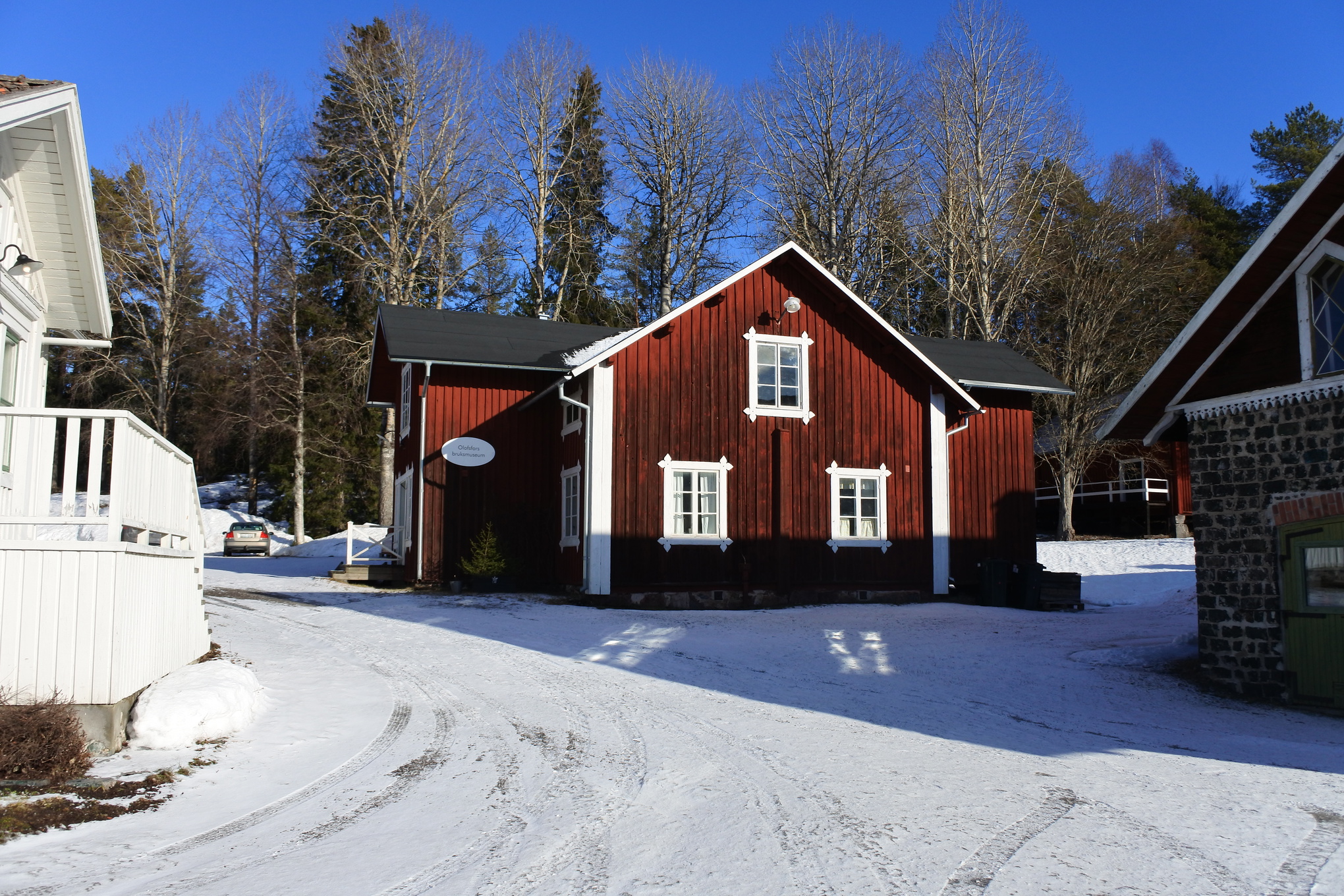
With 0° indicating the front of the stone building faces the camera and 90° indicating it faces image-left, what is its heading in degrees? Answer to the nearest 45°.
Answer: approximately 45°

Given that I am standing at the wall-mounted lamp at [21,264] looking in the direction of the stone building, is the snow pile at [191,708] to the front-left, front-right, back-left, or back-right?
front-right

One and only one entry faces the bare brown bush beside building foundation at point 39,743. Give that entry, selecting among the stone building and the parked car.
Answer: the stone building

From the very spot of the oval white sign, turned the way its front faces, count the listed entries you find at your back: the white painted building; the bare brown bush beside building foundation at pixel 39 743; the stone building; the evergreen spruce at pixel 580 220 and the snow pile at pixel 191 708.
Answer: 1

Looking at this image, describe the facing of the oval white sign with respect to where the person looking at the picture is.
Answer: facing the viewer

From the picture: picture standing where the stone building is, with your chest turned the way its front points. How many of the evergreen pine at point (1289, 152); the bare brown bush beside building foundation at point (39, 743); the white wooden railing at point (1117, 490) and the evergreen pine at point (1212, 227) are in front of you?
1

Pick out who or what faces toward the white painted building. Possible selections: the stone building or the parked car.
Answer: the stone building

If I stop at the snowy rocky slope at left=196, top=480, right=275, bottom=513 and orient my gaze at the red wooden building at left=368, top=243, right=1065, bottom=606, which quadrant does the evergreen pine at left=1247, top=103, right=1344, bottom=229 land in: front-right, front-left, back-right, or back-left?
front-left

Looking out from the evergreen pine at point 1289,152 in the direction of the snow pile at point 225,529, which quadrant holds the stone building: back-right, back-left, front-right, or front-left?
front-left

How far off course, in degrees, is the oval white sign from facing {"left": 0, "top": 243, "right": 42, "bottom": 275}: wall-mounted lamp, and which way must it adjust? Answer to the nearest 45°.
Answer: approximately 45° to its right

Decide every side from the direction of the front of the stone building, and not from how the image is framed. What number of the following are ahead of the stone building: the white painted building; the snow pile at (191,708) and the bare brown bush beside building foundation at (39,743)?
3
